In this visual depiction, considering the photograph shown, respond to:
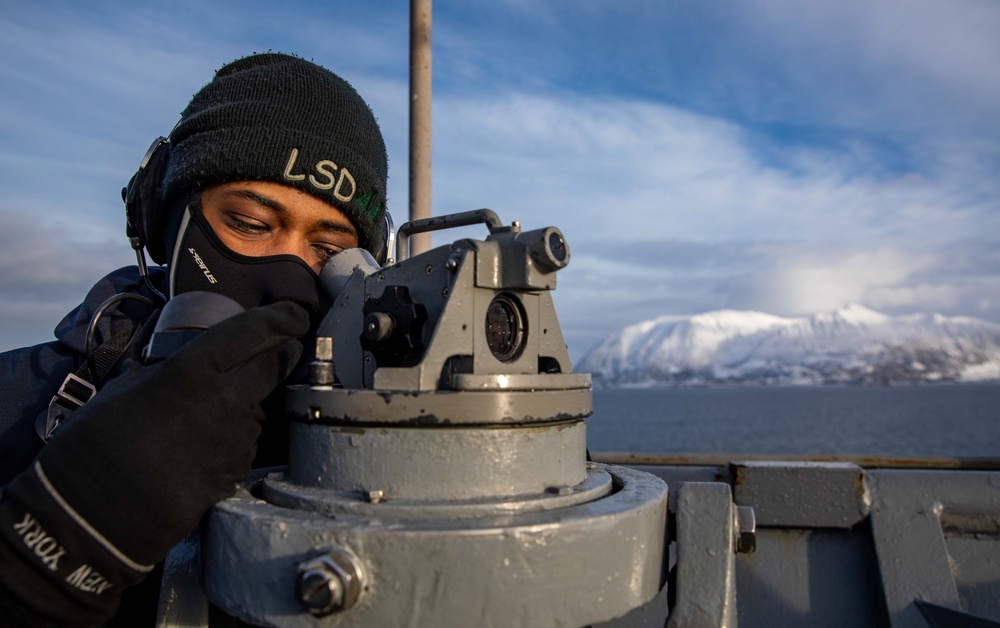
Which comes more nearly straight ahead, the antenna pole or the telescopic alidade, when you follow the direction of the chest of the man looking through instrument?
the telescopic alidade

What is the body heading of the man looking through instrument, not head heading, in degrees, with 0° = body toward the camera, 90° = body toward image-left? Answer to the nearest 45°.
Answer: approximately 315°

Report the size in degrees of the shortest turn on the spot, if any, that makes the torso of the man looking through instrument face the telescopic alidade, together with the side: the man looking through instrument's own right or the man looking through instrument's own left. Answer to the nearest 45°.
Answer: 0° — they already face it

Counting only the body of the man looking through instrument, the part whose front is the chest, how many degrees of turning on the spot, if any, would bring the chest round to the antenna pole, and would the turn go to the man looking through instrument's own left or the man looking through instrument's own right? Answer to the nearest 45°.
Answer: approximately 90° to the man looking through instrument's own left
